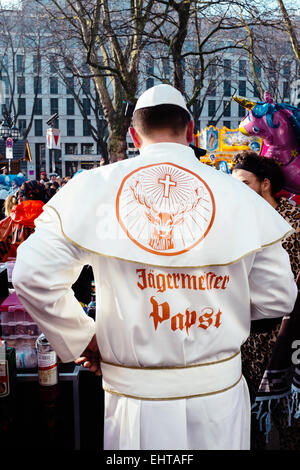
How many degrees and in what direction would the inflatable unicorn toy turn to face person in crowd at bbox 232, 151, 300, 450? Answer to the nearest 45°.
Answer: approximately 90° to its left

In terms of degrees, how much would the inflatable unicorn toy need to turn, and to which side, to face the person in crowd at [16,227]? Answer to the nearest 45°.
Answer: approximately 45° to its left

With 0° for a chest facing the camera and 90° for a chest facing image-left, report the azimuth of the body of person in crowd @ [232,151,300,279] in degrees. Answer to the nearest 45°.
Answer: approximately 90°

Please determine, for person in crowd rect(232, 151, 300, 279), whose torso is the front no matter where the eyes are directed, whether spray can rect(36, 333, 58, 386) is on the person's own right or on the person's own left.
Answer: on the person's own left

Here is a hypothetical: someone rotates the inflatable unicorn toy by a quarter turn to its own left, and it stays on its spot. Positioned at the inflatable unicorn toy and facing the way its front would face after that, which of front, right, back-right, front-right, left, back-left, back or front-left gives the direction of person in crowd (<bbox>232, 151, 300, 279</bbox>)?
front

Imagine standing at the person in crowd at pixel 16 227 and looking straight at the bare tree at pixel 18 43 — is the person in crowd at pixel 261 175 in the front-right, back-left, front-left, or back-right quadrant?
back-right

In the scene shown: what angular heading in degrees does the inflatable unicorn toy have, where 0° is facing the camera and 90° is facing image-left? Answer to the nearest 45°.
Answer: approximately 90°
